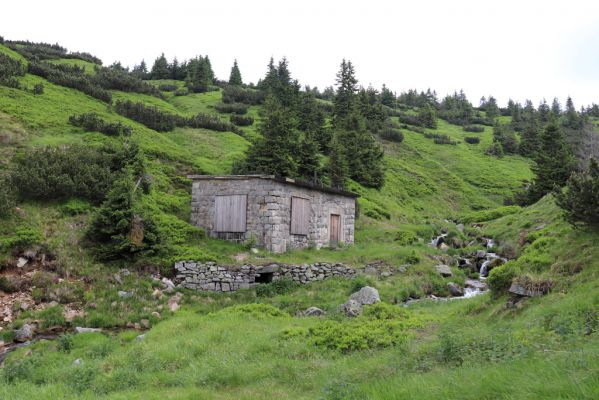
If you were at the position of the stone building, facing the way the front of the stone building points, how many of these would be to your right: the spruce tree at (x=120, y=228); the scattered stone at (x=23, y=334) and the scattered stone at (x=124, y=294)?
3

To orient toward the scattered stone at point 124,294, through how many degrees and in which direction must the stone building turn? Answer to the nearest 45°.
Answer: approximately 90° to its right

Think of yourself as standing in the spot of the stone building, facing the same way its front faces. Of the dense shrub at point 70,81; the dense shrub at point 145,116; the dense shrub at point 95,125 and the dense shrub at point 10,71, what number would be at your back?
4

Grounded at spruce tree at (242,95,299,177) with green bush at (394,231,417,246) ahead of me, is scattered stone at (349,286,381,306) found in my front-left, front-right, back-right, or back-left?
front-right

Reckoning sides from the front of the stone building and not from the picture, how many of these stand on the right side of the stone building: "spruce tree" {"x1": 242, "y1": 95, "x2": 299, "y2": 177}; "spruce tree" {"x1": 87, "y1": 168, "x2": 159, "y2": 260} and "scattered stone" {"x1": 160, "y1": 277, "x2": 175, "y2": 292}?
2

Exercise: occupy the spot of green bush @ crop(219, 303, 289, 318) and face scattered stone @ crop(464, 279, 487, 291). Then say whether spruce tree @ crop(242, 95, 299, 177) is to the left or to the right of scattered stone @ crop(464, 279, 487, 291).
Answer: left

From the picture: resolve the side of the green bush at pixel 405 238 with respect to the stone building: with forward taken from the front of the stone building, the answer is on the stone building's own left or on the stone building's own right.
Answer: on the stone building's own left

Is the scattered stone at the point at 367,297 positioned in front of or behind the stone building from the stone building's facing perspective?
in front

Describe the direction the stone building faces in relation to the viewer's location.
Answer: facing the viewer and to the right of the viewer

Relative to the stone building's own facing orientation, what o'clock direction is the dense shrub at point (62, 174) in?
The dense shrub is roughly at 4 o'clock from the stone building.

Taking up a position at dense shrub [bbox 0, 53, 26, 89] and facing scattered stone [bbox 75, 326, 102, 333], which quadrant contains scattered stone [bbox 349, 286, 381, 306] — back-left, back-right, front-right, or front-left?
front-left

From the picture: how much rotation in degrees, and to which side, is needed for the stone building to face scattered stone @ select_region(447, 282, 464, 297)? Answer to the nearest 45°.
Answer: approximately 45° to its left

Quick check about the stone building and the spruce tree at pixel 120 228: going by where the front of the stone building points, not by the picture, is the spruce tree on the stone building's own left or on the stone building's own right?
on the stone building's own right

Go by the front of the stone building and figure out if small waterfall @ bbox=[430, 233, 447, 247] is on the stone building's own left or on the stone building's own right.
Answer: on the stone building's own left

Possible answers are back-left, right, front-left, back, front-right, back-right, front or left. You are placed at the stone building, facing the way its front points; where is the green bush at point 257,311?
front-right
